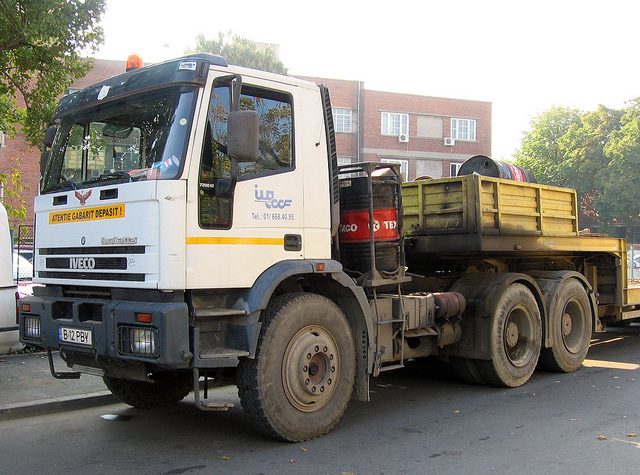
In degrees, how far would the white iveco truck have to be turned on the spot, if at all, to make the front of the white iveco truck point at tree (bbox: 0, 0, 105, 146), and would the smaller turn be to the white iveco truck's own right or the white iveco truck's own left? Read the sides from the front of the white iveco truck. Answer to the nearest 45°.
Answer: approximately 90° to the white iveco truck's own right

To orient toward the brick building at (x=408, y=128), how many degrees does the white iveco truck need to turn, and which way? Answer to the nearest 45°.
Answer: approximately 135° to its right

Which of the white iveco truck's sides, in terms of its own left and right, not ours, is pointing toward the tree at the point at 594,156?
back

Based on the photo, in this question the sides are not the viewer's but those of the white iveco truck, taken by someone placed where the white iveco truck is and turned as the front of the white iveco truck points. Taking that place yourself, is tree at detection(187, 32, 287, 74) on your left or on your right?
on your right

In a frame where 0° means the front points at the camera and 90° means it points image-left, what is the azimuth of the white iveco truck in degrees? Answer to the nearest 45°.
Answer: approximately 45°

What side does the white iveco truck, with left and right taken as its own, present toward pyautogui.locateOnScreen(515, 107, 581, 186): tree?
back

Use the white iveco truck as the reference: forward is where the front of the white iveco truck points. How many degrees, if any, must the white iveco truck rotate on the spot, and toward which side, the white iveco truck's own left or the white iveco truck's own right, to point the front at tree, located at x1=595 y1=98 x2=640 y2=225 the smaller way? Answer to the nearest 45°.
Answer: approximately 180°
